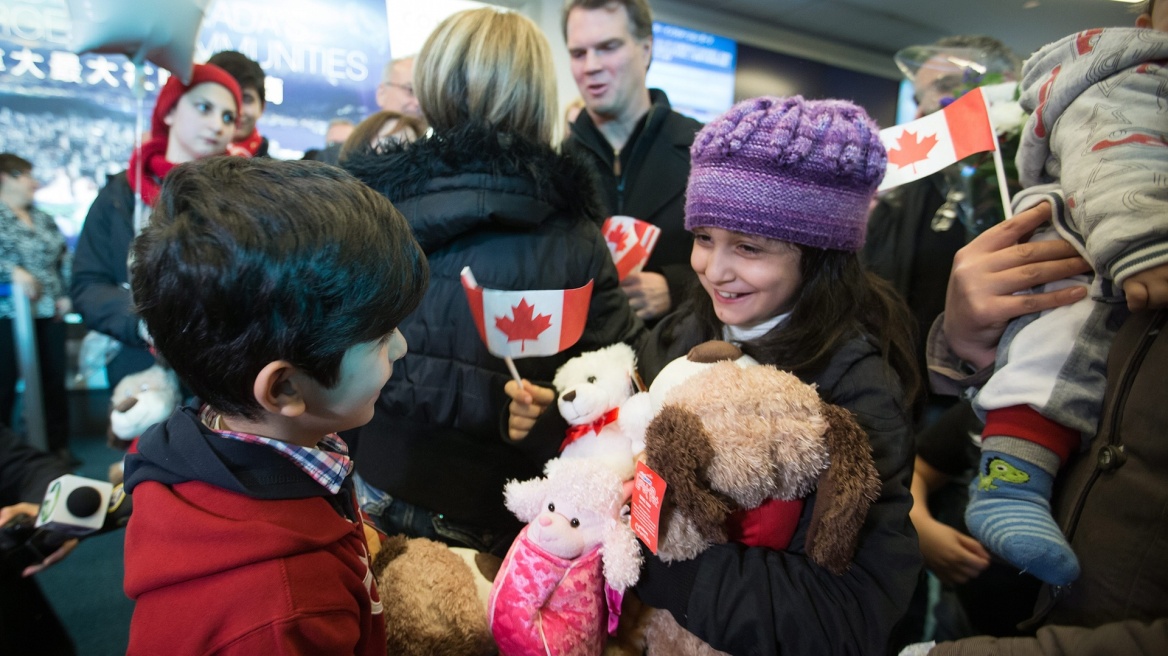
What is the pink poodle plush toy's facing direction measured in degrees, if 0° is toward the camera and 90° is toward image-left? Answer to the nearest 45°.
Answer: approximately 45°

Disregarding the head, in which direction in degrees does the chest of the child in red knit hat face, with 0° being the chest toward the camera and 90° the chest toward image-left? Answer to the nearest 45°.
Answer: approximately 315°

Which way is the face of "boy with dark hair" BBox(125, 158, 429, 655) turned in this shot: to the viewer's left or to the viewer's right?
to the viewer's right
